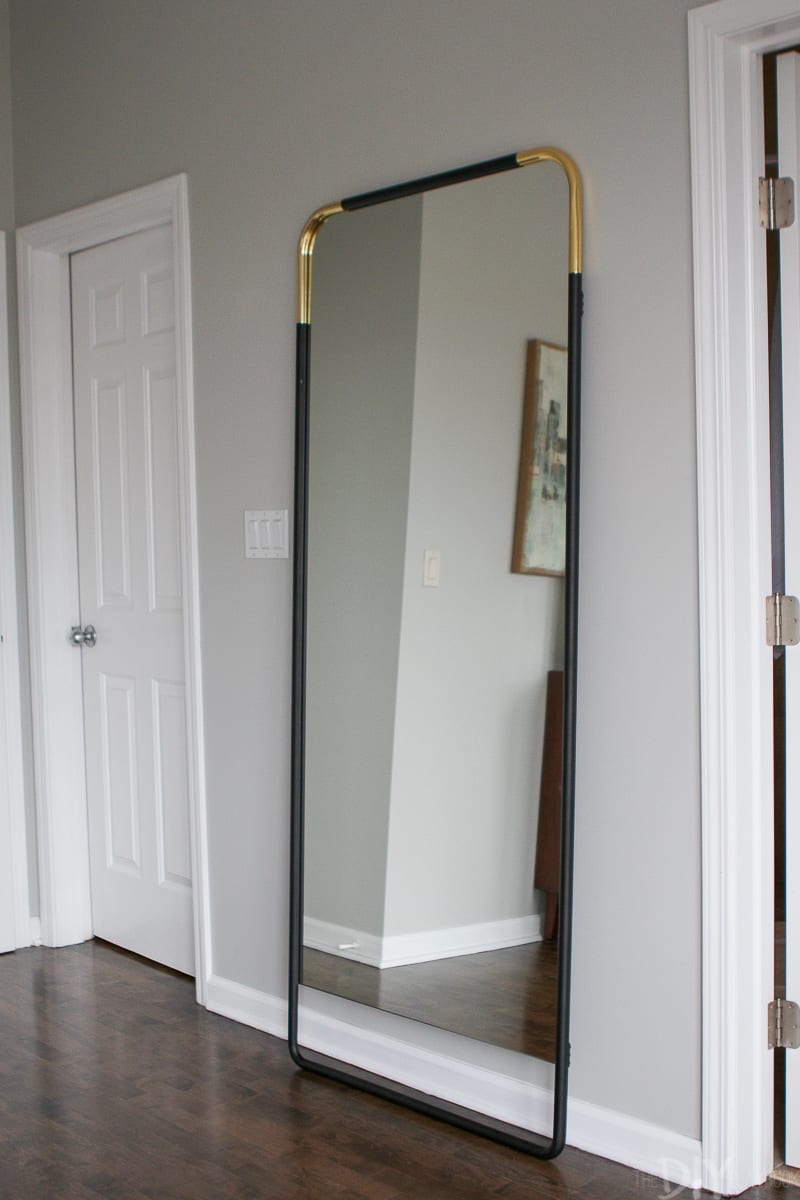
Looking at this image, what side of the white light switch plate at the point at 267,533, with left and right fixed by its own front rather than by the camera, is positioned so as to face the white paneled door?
right

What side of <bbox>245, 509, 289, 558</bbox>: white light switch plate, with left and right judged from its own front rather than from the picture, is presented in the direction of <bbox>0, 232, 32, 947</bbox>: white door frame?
right

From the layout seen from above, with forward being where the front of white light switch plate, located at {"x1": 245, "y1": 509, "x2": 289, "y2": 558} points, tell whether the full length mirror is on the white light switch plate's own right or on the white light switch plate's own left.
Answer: on the white light switch plate's own left

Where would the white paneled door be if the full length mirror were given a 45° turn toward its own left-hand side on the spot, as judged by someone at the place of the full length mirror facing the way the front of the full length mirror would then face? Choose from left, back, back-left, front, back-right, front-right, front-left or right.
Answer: back-right

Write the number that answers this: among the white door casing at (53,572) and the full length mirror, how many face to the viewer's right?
0

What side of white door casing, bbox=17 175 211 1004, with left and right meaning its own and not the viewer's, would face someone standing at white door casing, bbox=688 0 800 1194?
left

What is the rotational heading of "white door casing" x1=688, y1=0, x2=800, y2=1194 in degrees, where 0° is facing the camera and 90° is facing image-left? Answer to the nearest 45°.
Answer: approximately 45°

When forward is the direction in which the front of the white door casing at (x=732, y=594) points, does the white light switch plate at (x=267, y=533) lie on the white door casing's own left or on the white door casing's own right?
on the white door casing's own right

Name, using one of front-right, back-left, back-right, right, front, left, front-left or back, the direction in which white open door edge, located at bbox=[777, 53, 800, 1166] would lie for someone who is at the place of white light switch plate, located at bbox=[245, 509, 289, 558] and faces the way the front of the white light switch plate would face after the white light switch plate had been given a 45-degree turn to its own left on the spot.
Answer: front-left

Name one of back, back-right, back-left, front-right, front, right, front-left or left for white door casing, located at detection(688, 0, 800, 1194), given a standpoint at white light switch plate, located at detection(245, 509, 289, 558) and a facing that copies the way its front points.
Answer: left

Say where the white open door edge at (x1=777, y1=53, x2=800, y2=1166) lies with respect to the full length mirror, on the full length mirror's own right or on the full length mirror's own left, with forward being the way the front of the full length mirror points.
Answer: on the full length mirror's own left

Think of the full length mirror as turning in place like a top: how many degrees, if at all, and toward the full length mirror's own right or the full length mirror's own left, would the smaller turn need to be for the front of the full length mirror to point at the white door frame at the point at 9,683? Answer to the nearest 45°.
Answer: approximately 90° to the full length mirror's own right

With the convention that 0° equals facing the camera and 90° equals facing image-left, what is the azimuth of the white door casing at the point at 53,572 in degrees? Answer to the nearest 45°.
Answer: approximately 45°
